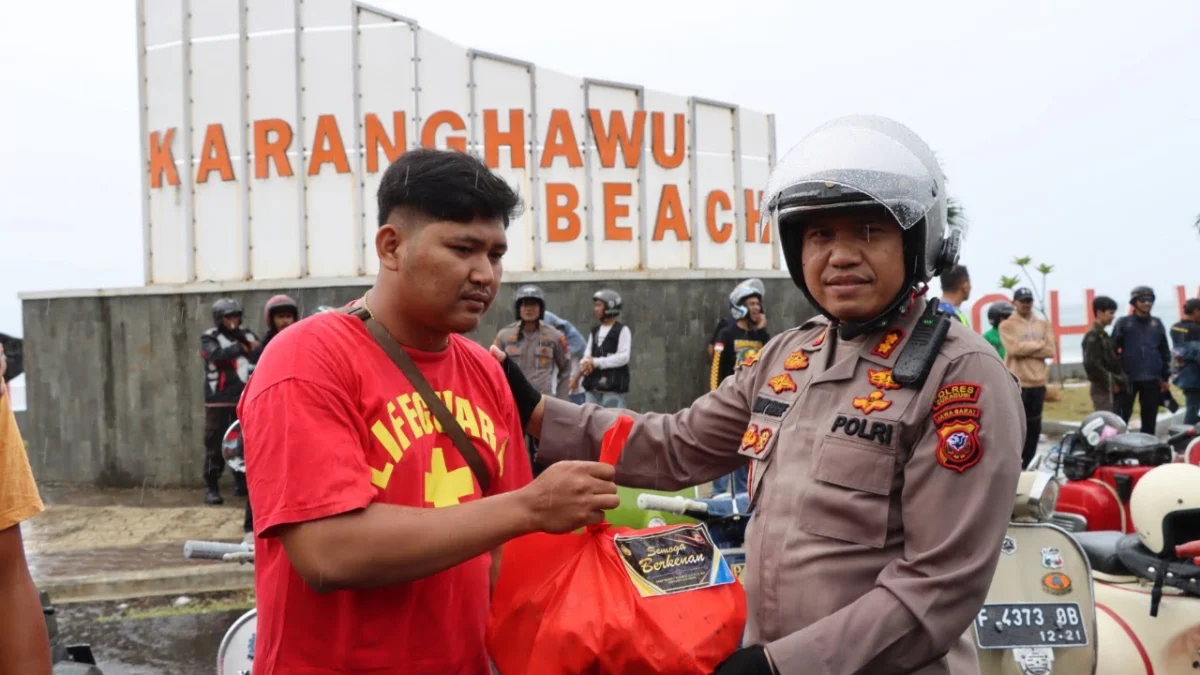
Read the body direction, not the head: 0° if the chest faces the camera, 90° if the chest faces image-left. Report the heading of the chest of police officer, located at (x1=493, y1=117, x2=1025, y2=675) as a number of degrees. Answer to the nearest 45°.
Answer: approximately 45°

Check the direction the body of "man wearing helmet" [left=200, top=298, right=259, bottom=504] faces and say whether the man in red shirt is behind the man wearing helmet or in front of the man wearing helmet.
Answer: in front

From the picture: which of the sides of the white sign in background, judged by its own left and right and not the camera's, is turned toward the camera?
front

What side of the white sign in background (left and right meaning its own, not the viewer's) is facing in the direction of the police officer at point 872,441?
front

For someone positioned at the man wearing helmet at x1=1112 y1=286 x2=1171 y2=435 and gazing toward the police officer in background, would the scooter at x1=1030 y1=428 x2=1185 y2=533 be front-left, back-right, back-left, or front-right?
front-left

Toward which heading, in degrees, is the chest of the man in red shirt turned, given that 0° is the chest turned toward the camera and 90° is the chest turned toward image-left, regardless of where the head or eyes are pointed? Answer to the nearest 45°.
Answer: approximately 315°

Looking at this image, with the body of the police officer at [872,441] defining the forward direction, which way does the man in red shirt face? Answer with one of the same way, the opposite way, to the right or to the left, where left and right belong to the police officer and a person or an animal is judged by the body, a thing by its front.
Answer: to the left

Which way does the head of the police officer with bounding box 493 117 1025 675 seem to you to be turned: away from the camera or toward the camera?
toward the camera

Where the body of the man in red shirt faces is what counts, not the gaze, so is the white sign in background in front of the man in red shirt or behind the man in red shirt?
behind

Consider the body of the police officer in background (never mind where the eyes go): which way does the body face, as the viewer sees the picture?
toward the camera

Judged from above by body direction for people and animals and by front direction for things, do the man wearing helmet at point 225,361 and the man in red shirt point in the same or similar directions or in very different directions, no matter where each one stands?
same or similar directions

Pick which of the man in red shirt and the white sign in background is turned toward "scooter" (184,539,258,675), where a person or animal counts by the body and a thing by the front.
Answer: the white sign in background

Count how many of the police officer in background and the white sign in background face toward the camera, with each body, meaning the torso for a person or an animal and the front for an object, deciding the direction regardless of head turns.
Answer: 2

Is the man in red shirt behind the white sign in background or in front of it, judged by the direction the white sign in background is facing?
in front

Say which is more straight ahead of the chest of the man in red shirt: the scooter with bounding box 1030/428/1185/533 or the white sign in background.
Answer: the scooter

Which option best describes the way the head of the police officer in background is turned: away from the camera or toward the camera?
toward the camera

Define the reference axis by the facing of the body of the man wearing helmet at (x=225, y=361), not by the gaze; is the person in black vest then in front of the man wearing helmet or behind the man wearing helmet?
in front
